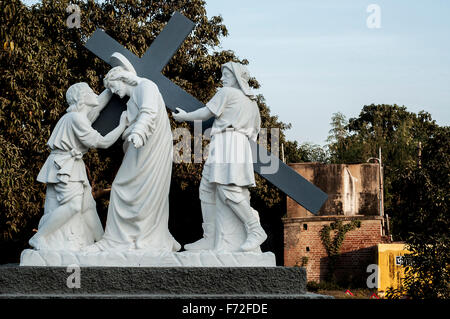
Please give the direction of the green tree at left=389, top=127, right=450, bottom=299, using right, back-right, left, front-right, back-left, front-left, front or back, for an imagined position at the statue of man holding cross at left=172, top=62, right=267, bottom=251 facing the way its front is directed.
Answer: back-right

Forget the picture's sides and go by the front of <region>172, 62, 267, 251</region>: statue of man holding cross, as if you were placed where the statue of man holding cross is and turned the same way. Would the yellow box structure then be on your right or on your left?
on your right

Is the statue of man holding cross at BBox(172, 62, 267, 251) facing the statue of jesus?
yes

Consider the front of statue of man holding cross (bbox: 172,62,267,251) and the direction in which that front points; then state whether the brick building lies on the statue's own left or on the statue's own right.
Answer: on the statue's own right

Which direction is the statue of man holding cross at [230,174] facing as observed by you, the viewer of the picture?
facing to the left of the viewer

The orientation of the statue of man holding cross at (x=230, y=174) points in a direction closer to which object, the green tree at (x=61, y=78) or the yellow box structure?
the green tree

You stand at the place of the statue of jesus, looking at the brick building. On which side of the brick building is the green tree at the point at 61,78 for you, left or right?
left
